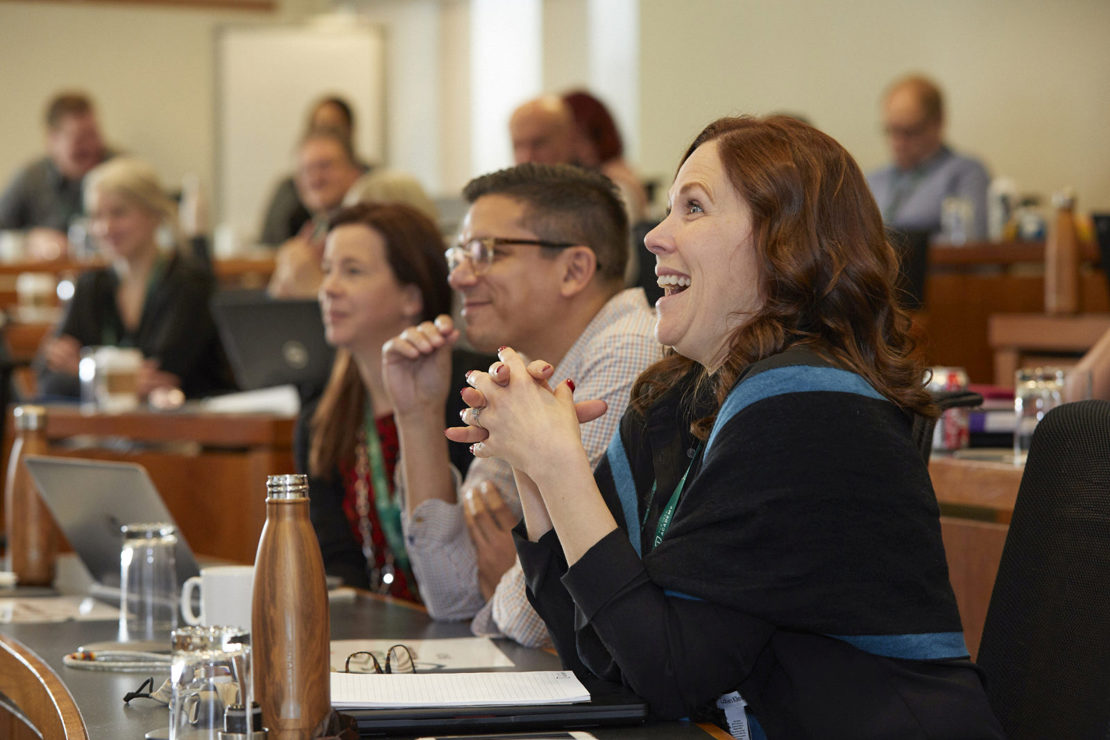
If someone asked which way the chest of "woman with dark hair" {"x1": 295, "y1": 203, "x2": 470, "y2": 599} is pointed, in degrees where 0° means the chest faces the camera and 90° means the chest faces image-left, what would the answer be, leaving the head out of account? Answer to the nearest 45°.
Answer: approximately 45°

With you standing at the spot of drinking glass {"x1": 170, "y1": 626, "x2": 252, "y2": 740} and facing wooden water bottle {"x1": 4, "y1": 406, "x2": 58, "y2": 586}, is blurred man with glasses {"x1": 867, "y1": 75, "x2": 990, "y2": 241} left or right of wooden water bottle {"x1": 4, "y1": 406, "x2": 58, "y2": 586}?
right

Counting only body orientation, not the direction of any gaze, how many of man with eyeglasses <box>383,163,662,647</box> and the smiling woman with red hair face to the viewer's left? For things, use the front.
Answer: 2

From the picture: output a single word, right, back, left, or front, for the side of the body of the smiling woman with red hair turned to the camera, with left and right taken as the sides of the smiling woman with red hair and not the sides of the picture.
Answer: left

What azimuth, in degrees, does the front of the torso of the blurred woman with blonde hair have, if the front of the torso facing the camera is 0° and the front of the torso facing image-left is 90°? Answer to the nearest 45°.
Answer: approximately 45°

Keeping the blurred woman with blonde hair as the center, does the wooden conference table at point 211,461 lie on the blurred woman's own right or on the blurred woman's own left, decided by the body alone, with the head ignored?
on the blurred woman's own left

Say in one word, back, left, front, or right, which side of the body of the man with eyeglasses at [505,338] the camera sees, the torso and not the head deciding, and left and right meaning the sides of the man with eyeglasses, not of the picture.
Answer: left

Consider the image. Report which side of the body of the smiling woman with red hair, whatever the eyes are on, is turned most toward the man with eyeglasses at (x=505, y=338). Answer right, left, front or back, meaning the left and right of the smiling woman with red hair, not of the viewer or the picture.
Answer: right

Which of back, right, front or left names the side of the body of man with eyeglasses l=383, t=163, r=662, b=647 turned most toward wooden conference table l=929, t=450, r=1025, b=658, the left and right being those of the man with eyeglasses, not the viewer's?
back
